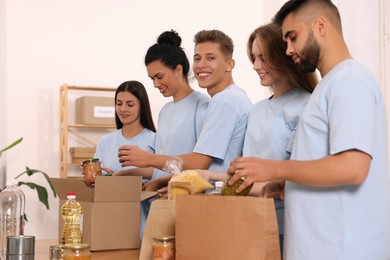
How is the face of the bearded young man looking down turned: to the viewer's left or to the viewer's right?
to the viewer's left

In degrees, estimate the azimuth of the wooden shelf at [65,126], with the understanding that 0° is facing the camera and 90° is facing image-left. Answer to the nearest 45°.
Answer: approximately 0°

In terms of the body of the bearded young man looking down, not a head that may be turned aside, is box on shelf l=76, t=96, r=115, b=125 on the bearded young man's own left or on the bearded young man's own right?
on the bearded young man's own right

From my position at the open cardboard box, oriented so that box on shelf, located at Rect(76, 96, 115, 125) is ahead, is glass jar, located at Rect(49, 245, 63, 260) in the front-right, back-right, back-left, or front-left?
back-left

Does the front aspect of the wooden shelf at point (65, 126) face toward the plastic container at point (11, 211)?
yes

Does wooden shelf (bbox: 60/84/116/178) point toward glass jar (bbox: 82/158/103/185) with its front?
yes
